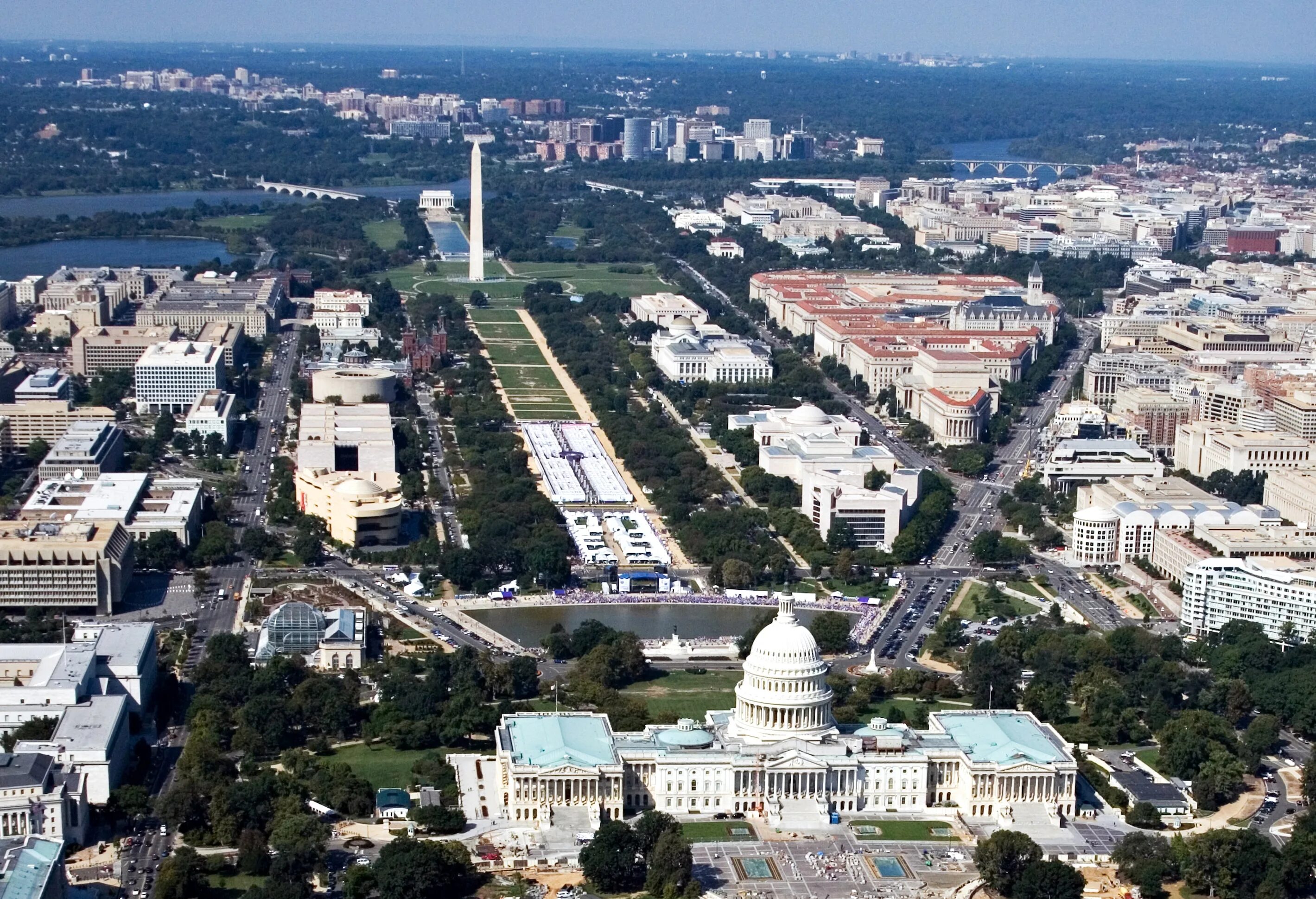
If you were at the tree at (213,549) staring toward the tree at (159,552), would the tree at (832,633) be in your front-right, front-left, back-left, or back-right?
back-left

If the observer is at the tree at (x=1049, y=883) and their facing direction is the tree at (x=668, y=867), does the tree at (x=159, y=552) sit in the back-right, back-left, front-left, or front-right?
front-right

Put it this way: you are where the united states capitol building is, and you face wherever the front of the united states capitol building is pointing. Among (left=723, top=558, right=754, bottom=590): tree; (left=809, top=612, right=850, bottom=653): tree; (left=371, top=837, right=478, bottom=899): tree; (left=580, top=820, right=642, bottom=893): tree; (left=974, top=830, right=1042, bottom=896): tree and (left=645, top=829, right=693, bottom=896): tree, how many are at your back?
2

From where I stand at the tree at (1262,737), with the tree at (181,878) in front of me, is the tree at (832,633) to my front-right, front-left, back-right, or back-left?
front-right

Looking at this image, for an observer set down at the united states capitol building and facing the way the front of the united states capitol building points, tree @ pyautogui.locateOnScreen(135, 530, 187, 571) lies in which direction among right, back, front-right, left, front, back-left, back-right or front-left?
back-right

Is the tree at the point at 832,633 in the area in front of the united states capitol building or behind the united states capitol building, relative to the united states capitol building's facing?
behind

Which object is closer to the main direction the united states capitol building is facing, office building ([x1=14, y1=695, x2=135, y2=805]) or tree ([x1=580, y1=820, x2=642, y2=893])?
the tree

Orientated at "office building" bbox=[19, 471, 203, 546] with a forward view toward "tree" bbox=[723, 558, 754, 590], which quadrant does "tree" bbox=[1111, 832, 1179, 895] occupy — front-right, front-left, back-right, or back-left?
front-right

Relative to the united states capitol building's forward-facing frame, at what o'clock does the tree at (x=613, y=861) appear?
The tree is roughly at 1 o'clock from the united states capitol building.

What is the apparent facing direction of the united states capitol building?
toward the camera

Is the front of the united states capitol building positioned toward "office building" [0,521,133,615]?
no

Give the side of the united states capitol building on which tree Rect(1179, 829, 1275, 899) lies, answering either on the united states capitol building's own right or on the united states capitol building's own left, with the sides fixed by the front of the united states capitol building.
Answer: on the united states capitol building's own left

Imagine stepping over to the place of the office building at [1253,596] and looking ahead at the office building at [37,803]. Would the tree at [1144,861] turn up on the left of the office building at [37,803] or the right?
left

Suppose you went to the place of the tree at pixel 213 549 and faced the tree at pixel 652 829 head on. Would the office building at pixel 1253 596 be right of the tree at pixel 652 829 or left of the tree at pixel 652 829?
left

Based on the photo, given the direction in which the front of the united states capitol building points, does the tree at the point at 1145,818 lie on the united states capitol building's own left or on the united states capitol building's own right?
on the united states capitol building's own left

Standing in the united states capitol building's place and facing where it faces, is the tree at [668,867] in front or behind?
in front

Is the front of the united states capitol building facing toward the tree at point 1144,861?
no

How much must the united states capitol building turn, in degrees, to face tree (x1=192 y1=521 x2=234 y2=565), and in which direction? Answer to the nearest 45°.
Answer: approximately 135° to its right

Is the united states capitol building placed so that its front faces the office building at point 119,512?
no

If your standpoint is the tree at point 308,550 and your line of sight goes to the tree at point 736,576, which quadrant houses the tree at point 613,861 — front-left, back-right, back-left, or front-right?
front-right

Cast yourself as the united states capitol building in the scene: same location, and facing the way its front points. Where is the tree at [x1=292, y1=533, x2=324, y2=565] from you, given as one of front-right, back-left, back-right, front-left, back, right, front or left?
back-right
